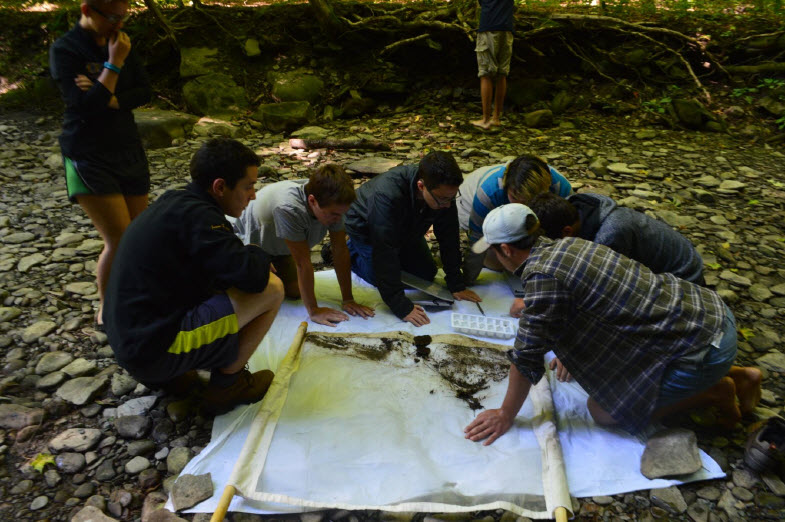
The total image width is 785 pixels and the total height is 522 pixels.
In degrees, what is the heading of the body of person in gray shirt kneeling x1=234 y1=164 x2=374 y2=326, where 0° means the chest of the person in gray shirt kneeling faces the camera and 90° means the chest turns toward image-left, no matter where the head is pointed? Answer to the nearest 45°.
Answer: approximately 315°

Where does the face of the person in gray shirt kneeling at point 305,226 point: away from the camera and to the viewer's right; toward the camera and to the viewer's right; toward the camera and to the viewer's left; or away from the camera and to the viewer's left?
toward the camera and to the viewer's right

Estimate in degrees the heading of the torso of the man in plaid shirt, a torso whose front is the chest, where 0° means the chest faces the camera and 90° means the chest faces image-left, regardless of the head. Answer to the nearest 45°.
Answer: approximately 90°

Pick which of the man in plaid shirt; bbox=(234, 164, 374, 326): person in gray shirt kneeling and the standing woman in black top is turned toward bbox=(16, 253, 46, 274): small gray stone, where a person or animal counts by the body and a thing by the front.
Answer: the man in plaid shirt

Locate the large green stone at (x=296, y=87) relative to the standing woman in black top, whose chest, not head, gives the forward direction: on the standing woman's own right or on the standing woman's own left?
on the standing woman's own left

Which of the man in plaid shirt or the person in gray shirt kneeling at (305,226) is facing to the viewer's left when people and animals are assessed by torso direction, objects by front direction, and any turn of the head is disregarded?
the man in plaid shirt

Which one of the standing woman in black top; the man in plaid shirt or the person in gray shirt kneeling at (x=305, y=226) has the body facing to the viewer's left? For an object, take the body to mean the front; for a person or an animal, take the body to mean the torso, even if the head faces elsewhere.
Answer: the man in plaid shirt

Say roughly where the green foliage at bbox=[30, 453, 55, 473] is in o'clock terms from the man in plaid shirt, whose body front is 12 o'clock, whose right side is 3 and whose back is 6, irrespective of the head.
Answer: The green foliage is roughly at 11 o'clock from the man in plaid shirt.

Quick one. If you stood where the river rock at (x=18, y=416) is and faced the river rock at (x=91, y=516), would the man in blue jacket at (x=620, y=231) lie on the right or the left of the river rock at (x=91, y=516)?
left
